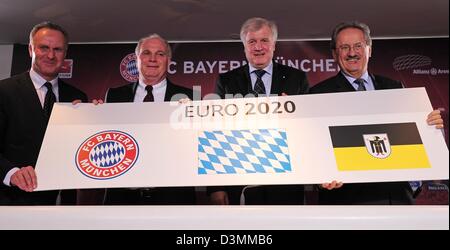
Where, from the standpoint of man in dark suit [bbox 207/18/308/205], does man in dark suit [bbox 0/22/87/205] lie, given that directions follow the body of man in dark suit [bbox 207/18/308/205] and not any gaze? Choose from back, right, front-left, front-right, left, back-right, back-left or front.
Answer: right

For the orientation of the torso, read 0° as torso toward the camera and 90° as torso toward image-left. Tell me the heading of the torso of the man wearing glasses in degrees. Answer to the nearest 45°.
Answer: approximately 0°

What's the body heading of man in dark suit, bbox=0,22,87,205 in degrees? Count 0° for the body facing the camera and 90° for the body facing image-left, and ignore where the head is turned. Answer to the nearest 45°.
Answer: approximately 315°

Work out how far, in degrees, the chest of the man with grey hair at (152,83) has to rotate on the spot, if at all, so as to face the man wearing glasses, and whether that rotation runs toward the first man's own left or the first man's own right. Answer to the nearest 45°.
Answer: approximately 90° to the first man's own left

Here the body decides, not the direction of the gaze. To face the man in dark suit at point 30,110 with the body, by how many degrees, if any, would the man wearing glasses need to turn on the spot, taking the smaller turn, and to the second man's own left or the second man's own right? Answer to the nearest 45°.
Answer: approximately 90° to the second man's own right

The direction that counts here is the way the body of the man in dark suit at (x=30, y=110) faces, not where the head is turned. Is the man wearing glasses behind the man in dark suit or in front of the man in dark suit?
in front
